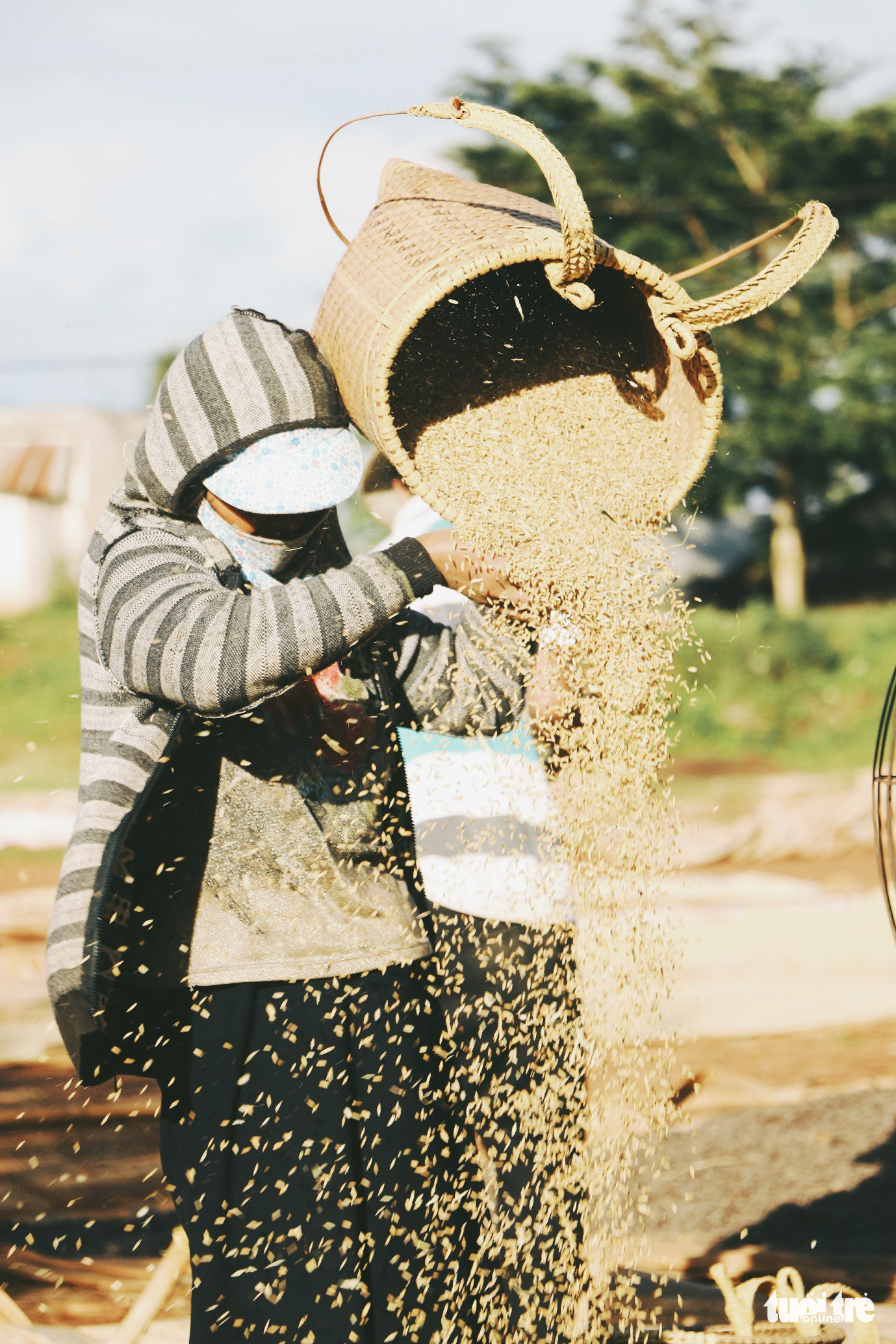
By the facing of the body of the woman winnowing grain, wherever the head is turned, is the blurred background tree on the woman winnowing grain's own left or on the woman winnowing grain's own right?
on the woman winnowing grain's own left

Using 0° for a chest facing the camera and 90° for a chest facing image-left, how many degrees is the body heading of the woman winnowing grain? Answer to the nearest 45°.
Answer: approximately 315°
